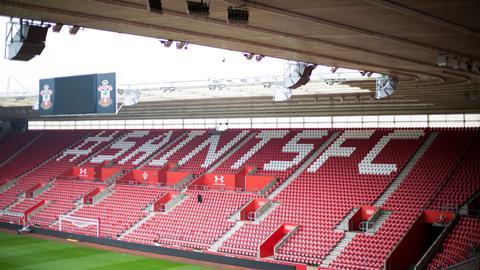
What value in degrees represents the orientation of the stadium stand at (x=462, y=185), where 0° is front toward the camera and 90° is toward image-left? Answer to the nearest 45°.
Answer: approximately 45°

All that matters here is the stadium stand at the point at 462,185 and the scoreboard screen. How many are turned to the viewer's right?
0

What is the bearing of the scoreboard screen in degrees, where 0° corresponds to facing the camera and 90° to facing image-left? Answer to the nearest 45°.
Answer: approximately 45°

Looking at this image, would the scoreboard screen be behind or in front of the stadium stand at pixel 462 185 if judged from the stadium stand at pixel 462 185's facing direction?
in front
